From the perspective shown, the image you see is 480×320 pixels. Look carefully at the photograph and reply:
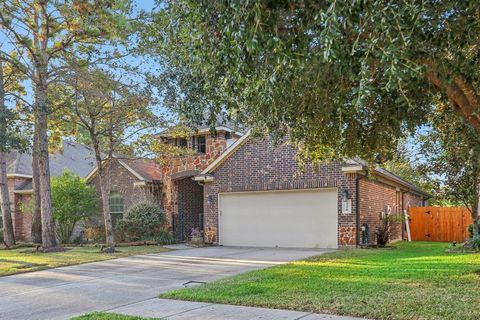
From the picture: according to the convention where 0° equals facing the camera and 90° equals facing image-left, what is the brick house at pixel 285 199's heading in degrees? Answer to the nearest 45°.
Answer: approximately 0°

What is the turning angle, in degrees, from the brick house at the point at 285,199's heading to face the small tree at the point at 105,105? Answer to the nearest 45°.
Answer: approximately 45° to its right

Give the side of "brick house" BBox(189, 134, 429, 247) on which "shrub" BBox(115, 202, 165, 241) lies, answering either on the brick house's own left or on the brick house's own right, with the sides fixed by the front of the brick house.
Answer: on the brick house's own right

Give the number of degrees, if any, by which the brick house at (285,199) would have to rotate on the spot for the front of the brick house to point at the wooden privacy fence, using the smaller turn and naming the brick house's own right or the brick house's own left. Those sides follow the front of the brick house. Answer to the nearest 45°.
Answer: approximately 135° to the brick house's own left
